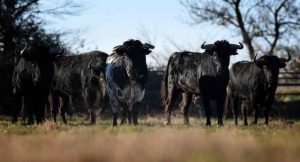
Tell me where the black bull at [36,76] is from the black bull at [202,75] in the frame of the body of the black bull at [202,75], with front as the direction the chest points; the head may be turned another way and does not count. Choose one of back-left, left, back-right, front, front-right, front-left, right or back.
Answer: back-right

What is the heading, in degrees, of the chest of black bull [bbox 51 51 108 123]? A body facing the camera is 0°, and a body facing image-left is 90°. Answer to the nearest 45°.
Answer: approximately 315°

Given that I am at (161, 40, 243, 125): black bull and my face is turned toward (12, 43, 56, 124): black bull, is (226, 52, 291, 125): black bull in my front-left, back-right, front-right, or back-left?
back-right

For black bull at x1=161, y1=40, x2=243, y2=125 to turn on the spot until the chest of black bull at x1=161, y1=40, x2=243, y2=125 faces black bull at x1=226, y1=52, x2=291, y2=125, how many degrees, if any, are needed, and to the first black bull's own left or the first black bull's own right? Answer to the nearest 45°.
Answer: approximately 90° to the first black bull's own left
